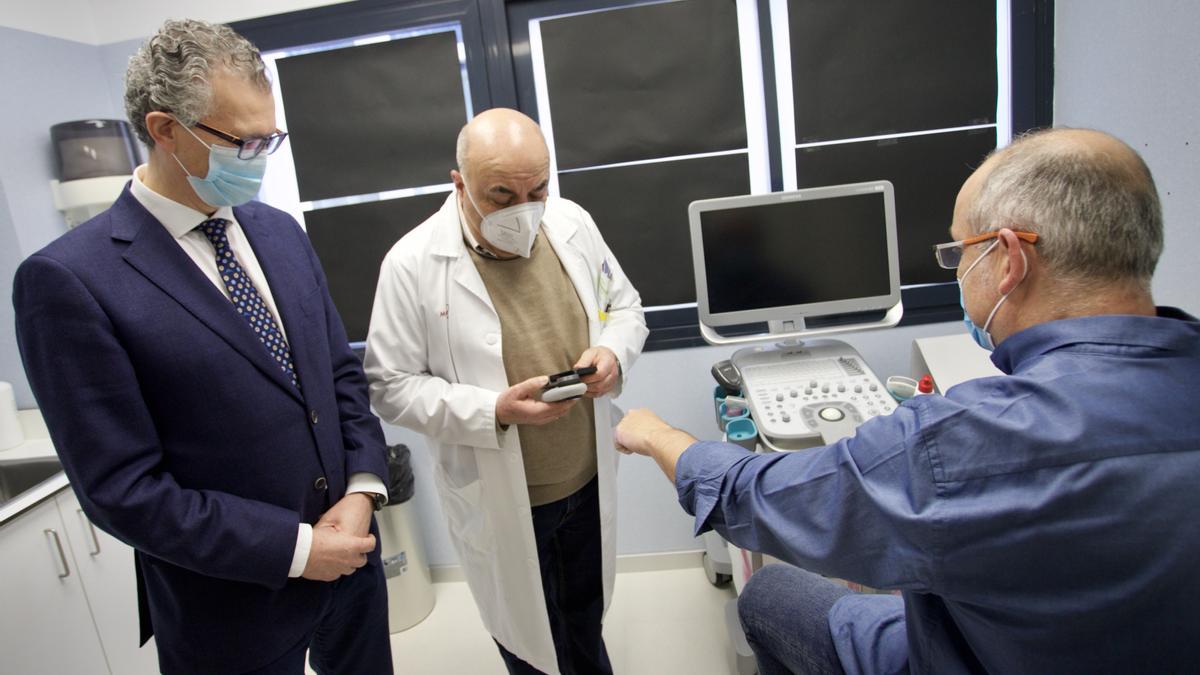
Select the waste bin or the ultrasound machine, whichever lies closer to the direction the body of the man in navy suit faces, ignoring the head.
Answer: the ultrasound machine

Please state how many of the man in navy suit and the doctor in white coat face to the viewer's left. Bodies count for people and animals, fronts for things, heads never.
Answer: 0

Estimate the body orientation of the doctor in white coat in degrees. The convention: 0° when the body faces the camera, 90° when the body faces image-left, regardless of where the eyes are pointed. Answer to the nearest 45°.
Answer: approximately 315°

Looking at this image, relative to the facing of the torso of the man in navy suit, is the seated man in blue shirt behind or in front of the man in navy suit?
in front

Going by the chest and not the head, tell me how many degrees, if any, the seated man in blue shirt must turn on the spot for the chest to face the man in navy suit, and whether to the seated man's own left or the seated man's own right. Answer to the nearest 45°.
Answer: approximately 45° to the seated man's own left

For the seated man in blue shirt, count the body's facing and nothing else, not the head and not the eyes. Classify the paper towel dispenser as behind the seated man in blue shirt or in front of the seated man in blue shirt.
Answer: in front

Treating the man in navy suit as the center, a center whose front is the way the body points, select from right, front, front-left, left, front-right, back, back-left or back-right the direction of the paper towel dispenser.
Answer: back-left

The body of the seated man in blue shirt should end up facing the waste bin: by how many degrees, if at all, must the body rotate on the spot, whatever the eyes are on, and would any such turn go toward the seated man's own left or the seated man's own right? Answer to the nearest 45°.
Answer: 0° — they already face it

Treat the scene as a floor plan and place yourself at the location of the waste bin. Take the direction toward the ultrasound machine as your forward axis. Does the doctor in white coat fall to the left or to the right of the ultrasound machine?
right

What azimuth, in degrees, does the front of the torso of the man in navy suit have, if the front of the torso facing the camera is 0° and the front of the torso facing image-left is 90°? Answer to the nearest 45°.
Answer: approximately 315°
